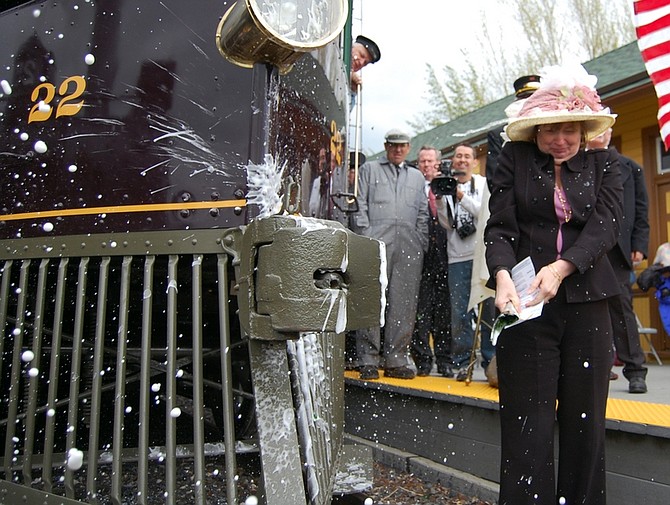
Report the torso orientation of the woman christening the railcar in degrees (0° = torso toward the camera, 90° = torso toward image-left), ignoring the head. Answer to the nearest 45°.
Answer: approximately 0°

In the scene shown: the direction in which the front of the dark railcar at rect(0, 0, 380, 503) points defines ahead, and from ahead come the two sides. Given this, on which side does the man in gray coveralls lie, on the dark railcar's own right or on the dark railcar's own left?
on the dark railcar's own left

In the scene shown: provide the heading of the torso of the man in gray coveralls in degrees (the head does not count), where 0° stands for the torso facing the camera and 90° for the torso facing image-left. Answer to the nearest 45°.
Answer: approximately 0°

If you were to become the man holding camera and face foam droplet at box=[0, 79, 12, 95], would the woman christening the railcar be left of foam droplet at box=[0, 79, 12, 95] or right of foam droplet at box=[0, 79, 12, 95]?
left

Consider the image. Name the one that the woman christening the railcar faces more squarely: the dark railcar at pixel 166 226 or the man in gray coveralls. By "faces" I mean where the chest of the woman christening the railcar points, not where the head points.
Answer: the dark railcar
